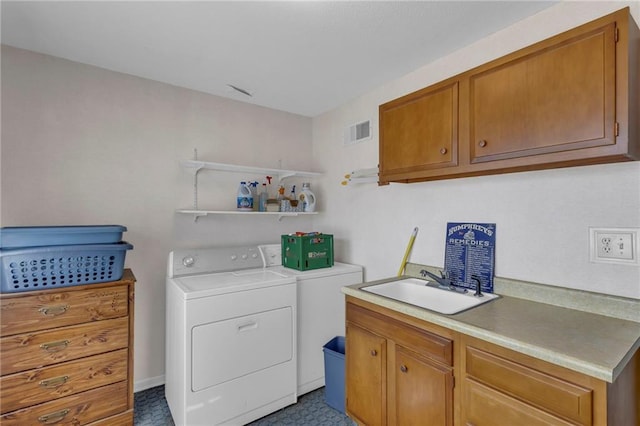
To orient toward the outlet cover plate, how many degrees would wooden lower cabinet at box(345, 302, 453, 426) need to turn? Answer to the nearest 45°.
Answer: approximately 135° to its left

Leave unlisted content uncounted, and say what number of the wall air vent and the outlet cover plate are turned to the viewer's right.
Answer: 0

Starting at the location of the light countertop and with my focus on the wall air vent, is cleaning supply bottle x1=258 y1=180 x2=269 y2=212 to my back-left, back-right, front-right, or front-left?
front-left

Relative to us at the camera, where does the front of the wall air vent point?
facing the viewer and to the left of the viewer

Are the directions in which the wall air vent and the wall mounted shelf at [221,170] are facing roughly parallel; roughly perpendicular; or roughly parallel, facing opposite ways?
roughly perpendicular

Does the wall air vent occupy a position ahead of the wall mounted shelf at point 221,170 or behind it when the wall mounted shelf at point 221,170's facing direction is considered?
ahead

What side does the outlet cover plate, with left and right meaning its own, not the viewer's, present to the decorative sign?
right

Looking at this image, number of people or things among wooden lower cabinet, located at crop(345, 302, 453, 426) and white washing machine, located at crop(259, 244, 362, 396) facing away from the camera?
0

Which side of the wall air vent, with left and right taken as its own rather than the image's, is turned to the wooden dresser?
front

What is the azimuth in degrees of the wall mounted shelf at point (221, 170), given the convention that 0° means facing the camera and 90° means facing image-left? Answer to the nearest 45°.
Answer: approximately 315°

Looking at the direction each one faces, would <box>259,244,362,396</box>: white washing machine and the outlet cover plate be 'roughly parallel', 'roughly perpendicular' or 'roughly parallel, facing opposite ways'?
roughly perpendicular
